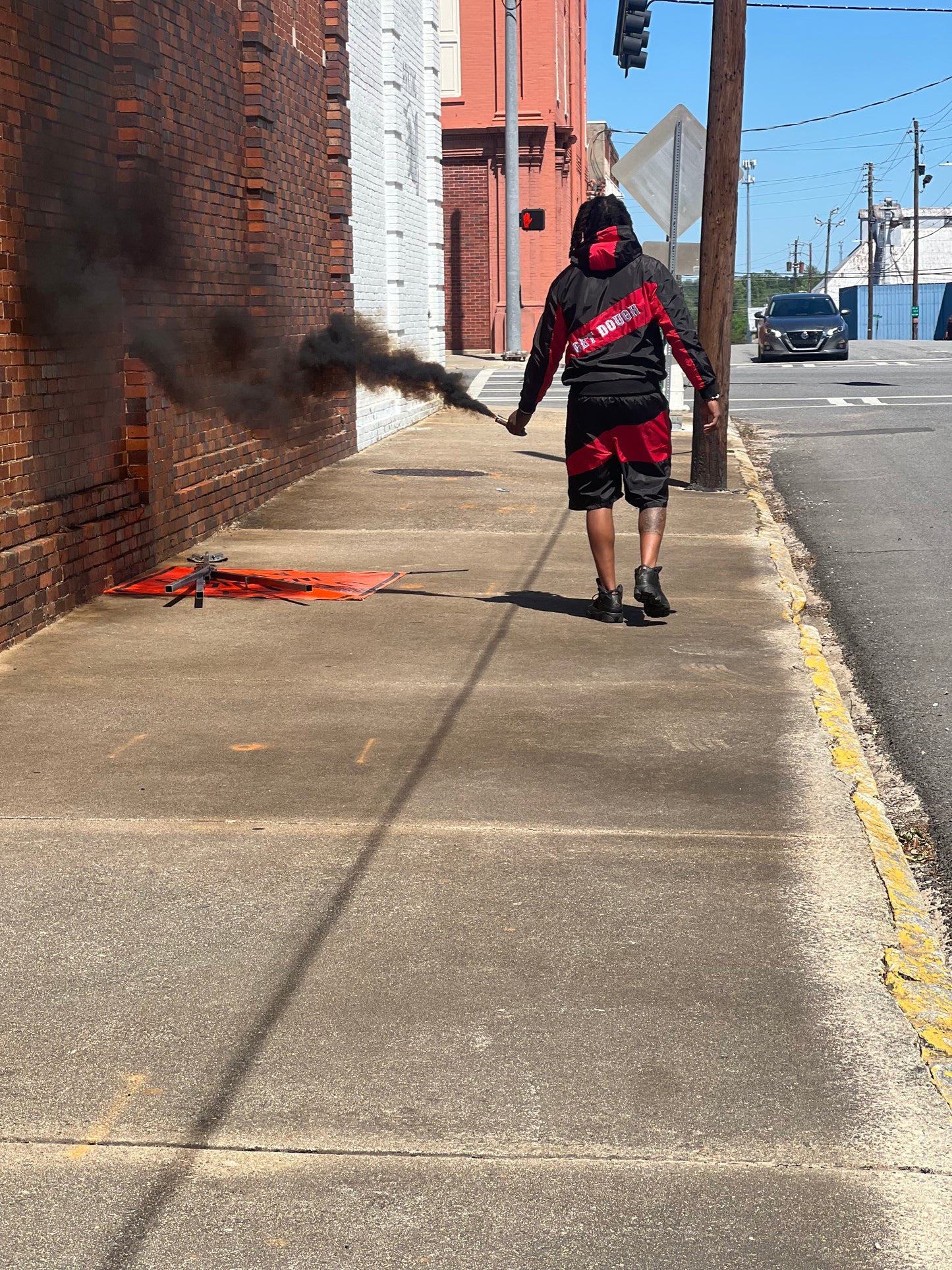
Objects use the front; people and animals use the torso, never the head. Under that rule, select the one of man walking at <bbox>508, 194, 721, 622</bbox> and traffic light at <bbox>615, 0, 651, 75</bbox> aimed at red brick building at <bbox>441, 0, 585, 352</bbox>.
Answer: the man walking

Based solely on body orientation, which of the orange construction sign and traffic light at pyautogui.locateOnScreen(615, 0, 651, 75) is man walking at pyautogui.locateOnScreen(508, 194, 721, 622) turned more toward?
the traffic light

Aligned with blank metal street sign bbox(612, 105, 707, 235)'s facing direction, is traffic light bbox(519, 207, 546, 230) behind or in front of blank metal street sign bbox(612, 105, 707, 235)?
in front

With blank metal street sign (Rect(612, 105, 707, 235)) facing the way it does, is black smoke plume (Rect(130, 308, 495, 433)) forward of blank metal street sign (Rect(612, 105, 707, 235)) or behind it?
behind

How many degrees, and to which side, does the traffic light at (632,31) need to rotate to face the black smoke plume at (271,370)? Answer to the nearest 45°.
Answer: approximately 90° to its right

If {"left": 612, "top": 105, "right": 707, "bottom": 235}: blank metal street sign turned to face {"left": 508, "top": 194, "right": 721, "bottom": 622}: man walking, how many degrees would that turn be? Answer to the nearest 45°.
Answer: approximately 180°

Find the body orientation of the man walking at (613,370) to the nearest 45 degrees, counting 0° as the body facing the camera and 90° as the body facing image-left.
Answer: approximately 180°

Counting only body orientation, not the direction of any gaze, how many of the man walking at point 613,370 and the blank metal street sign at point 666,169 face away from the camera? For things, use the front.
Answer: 2

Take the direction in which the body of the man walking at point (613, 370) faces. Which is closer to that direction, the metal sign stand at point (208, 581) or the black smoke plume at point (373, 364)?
the black smoke plume

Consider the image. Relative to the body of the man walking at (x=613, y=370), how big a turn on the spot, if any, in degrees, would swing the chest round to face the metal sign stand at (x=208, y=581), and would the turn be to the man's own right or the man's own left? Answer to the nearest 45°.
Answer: approximately 90° to the man's own left

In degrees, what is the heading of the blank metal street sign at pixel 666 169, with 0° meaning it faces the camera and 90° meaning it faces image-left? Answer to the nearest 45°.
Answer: approximately 180°
